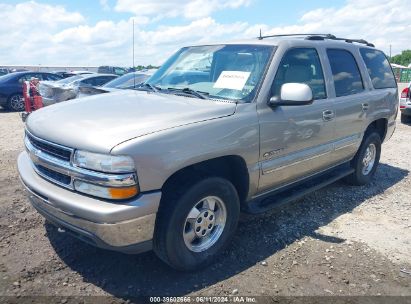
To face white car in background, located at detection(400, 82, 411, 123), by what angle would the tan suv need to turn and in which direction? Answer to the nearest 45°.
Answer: approximately 180°

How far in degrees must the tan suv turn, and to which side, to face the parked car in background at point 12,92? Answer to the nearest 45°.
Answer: approximately 90° to its right

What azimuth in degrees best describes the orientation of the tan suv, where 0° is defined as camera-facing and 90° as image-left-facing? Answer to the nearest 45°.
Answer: approximately 45°
